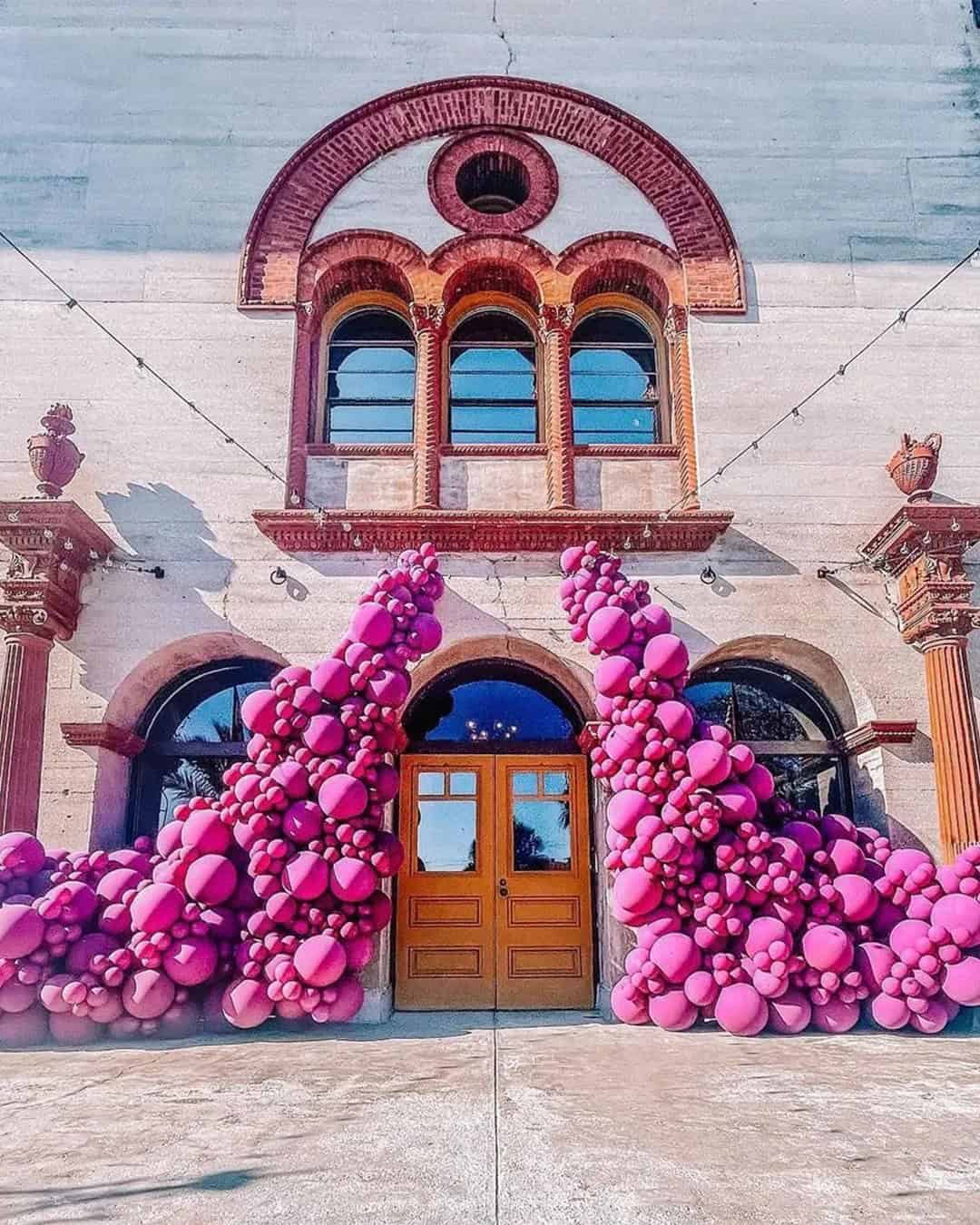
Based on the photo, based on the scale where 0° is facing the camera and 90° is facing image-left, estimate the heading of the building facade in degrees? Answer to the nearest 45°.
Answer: approximately 0°
